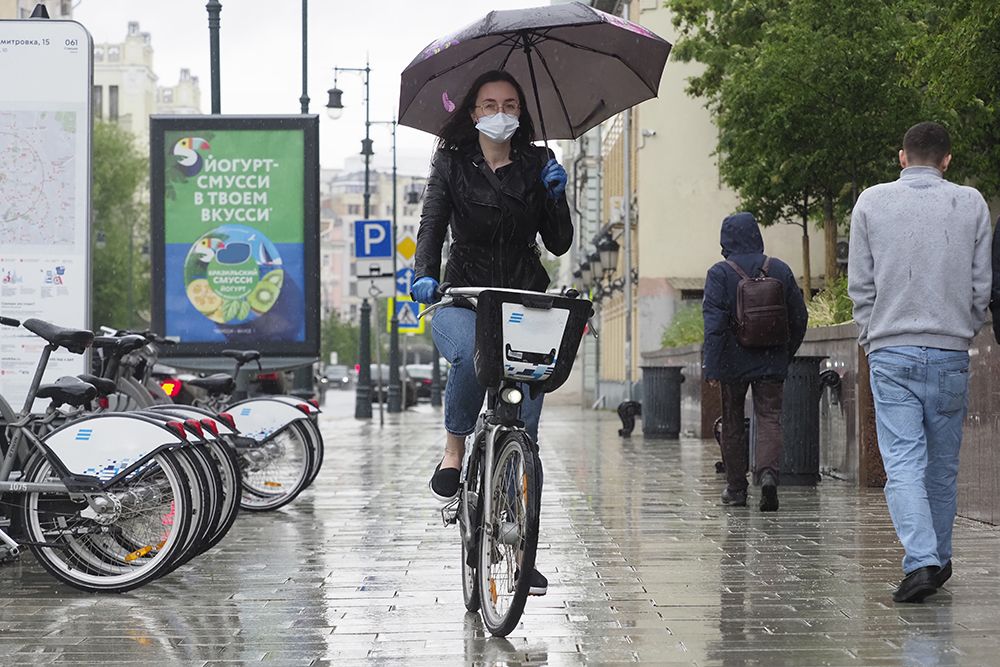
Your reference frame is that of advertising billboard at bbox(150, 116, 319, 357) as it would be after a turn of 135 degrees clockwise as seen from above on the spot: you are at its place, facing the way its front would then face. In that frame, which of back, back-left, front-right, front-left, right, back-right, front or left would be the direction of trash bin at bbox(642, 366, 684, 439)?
right

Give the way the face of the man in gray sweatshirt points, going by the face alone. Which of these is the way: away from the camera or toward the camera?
away from the camera

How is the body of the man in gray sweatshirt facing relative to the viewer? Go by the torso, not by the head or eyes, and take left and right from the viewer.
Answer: facing away from the viewer

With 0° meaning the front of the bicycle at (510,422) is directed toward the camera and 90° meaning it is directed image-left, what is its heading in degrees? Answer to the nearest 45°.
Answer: approximately 0°

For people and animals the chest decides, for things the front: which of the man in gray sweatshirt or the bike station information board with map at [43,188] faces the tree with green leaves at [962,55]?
the man in gray sweatshirt

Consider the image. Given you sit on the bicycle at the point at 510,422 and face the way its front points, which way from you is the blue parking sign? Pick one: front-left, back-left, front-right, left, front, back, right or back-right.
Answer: back

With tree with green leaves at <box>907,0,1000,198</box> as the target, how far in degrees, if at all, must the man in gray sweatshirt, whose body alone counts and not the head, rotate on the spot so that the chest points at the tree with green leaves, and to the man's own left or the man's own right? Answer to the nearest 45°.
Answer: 0° — they already face it

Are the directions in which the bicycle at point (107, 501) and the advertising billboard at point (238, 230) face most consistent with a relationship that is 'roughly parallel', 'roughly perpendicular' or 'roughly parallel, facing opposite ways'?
roughly perpendicular

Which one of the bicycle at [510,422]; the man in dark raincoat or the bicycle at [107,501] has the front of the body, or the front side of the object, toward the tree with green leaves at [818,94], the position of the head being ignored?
the man in dark raincoat

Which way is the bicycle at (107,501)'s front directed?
to the viewer's left

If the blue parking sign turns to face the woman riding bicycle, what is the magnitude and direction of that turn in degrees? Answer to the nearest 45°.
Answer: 0° — it already faces them

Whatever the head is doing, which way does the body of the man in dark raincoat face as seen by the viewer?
away from the camera

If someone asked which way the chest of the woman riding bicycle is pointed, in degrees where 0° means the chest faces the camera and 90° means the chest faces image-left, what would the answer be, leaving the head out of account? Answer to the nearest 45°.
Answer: approximately 0°
